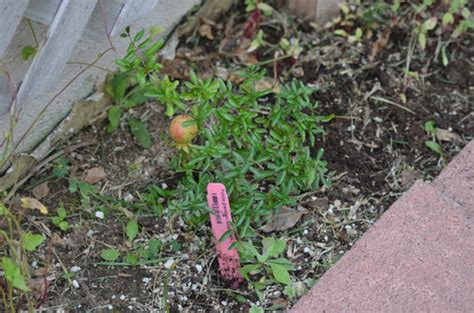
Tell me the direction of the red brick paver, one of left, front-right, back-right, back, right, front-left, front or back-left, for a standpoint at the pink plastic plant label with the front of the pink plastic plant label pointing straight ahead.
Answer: left

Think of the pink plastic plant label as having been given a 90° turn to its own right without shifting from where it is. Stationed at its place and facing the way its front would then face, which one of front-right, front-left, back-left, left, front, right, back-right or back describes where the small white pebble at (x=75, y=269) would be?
front

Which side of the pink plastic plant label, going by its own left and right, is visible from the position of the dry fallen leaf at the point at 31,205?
right

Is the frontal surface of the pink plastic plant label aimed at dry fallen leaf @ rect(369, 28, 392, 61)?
no

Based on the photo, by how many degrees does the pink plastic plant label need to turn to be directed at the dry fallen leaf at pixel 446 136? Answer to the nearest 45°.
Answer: approximately 135° to its left

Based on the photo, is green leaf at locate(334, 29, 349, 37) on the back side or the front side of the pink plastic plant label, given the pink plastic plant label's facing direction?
on the back side

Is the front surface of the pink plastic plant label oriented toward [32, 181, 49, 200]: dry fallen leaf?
no

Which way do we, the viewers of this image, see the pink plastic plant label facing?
facing the viewer

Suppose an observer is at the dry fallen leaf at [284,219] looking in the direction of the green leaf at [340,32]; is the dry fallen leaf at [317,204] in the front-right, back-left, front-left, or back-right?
front-right

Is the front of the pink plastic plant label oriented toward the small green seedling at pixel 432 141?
no
